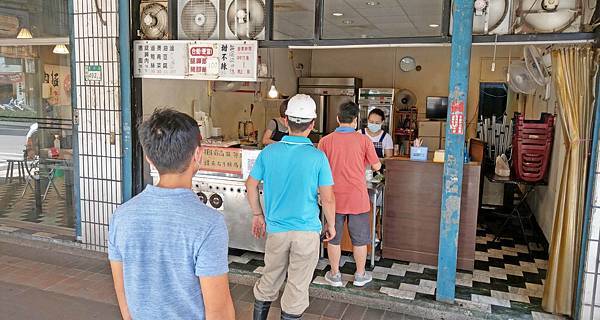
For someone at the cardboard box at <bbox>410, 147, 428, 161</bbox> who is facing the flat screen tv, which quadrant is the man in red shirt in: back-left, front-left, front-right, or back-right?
back-left

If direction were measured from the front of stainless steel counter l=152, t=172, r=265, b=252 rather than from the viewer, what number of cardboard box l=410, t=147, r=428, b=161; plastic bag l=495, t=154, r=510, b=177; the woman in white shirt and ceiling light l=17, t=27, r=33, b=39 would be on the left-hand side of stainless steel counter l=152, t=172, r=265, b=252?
3

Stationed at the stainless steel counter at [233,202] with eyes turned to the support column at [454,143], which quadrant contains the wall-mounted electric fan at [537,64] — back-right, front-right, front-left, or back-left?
front-left

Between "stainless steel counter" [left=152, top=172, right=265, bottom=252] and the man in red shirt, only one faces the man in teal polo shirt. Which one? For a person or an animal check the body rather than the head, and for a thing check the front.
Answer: the stainless steel counter

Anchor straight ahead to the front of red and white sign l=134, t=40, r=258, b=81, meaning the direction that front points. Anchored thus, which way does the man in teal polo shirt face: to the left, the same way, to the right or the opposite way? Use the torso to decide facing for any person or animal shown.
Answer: the opposite way

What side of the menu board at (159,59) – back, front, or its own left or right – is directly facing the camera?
front

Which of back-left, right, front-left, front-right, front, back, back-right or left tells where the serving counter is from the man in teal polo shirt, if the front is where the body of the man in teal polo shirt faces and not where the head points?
front-right

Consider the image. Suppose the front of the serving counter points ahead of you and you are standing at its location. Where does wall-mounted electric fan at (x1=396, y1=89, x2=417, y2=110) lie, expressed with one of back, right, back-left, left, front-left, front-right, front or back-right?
back

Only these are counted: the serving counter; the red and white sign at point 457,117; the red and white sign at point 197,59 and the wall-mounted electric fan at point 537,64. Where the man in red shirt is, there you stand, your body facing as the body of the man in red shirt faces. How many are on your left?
1

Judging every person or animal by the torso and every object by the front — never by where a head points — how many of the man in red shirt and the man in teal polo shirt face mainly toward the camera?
0

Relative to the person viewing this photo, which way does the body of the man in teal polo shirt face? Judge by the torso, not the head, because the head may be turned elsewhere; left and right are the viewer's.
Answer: facing away from the viewer

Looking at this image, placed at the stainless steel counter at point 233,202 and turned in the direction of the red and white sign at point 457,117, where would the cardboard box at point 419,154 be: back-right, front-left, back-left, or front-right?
front-left

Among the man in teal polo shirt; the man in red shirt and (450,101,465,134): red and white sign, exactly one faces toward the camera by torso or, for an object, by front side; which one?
the red and white sign

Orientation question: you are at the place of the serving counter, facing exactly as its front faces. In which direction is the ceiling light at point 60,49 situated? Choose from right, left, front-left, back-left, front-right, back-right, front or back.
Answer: right

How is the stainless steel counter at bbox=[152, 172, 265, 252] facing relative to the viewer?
toward the camera

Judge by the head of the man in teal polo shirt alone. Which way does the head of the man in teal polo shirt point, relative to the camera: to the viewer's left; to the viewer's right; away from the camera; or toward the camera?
away from the camera

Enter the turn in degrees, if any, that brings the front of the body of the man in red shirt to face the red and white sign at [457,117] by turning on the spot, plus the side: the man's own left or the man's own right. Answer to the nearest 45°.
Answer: approximately 90° to the man's own right

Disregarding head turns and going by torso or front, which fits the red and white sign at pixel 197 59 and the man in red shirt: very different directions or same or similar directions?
very different directions

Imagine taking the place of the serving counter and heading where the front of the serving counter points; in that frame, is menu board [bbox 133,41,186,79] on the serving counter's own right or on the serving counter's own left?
on the serving counter's own right

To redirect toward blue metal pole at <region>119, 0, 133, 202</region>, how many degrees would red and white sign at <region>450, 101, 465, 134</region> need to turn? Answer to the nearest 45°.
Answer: approximately 90° to its right
